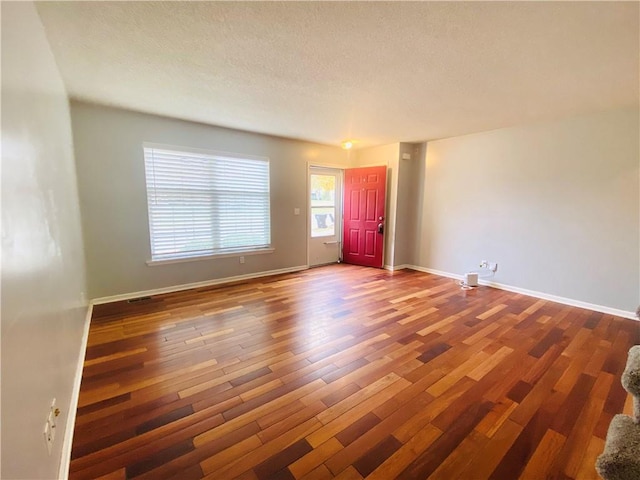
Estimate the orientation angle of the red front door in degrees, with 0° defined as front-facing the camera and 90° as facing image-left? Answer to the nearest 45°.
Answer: approximately 45°
